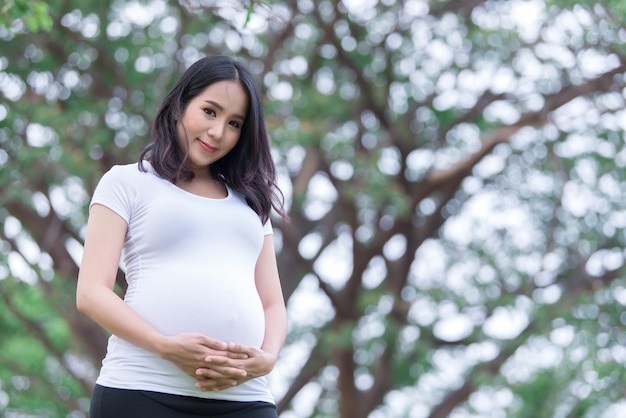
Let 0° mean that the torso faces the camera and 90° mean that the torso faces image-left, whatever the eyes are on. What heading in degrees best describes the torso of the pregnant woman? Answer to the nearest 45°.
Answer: approximately 315°
